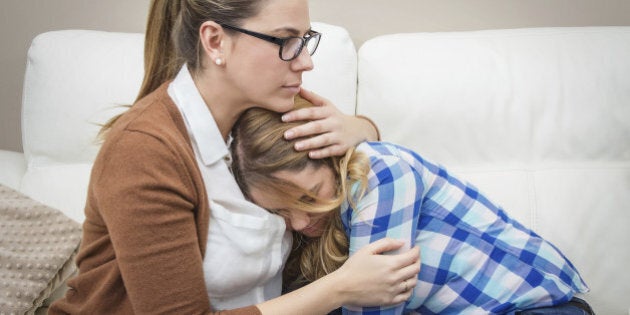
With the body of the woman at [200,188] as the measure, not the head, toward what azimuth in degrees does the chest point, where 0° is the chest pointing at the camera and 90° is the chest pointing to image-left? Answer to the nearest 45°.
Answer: approximately 270°

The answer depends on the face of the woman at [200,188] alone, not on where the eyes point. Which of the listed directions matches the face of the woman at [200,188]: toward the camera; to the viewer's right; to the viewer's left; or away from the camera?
to the viewer's right

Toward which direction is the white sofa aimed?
toward the camera
